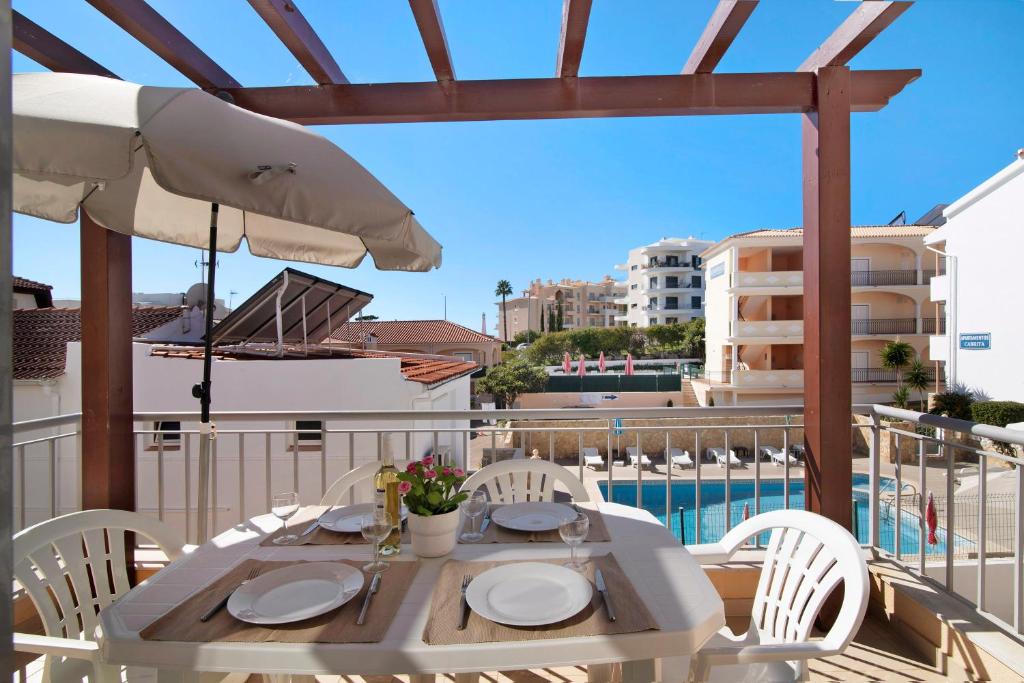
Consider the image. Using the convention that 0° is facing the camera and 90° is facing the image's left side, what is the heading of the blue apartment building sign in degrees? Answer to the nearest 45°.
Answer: approximately 45°

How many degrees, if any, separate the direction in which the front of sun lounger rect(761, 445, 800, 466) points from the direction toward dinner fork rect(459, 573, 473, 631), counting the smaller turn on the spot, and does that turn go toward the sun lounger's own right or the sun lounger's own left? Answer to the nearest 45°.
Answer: approximately 45° to the sun lounger's own right

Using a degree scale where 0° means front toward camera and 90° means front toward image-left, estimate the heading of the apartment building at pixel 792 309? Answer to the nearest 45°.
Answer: approximately 0°

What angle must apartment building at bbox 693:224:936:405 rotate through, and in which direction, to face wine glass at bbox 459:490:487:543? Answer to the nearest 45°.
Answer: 0° — it already faces it

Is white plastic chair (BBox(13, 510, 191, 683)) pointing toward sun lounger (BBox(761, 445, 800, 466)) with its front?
no

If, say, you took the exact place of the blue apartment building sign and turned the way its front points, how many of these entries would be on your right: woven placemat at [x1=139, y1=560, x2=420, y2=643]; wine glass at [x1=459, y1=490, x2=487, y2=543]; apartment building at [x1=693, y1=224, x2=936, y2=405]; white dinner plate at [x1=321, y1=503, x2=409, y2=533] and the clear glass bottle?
1

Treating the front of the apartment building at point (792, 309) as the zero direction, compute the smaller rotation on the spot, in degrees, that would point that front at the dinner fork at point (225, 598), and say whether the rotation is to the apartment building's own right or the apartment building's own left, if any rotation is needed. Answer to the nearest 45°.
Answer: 0° — it already faces it

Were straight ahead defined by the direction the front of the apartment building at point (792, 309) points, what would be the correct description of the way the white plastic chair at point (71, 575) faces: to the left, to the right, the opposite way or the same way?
to the left

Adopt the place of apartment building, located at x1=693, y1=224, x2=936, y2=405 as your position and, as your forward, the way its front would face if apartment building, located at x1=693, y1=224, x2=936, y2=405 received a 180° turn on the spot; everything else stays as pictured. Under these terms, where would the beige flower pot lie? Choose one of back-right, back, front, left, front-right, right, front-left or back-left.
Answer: back

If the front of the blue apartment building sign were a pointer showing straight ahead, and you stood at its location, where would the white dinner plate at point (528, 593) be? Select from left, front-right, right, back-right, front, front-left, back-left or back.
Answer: front-left

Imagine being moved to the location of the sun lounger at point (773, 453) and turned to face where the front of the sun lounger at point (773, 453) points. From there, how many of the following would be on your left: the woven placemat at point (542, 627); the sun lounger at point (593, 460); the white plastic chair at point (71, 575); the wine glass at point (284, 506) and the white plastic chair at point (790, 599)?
0

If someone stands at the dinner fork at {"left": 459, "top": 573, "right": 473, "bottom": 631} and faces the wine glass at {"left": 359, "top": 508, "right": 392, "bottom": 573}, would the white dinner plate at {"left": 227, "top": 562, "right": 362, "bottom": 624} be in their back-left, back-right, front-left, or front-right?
front-left

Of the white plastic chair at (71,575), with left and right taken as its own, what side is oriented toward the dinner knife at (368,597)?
front

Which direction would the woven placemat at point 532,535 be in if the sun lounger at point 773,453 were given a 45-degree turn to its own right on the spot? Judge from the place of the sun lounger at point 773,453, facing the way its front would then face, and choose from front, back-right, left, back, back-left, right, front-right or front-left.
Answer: front

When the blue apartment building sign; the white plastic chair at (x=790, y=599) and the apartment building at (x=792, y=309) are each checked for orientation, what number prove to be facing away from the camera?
0

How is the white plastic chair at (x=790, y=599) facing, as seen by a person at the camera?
facing the viewer and to the left of the viewer

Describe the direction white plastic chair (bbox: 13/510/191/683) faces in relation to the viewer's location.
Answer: facing the viewer and to the right of the viewer

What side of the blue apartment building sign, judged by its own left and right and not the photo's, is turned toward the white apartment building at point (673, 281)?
right

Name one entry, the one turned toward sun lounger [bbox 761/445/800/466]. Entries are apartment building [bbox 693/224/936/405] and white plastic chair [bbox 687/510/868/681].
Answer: the apartment building
